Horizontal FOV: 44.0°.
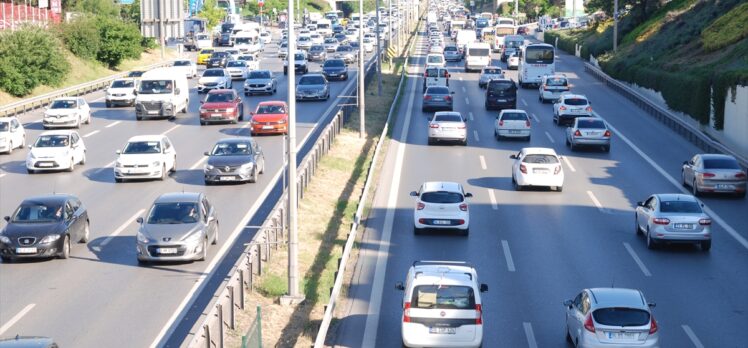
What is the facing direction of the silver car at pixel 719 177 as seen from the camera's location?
facing away from the viewer and to the left of the viewer

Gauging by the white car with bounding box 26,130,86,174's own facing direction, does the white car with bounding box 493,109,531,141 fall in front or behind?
behind

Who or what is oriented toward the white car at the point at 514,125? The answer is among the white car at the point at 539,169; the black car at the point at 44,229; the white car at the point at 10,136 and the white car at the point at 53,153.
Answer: the white car at the point at 539,169

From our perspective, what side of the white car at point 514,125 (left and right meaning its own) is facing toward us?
back

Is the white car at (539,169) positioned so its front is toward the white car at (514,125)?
yes

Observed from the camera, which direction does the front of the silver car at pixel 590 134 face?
facing away from the viewer

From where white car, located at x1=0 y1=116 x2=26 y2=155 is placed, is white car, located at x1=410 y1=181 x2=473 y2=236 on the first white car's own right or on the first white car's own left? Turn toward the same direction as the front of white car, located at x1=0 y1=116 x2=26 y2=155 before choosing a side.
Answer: on the first white car's own left

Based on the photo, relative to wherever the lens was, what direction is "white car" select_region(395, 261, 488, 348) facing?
facing away from the viewer

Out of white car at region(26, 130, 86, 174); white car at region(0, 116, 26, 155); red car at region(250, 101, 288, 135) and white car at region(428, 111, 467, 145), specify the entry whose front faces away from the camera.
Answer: the white car at region(428, 111, 467, 145)

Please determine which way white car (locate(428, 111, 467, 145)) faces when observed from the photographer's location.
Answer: facing away from the viewer

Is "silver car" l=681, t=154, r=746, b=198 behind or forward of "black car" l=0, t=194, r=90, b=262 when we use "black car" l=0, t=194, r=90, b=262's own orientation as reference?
behind

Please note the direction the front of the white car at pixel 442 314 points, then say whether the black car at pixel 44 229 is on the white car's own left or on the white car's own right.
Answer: on the white car's own left

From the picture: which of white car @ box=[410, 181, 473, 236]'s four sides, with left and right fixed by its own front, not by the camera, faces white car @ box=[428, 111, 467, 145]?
front

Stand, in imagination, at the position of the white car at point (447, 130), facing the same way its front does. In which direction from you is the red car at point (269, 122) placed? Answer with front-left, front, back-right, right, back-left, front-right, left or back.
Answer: left

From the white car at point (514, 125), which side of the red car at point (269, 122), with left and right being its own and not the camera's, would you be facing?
left

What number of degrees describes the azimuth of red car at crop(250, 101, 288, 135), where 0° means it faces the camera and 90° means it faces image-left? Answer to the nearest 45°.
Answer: approximately 0°

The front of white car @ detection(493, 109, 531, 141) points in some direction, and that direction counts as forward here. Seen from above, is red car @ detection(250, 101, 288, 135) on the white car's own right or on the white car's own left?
on the white car's own left

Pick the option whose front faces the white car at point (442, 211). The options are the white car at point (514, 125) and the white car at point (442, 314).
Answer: the white car at point (442, 314)
